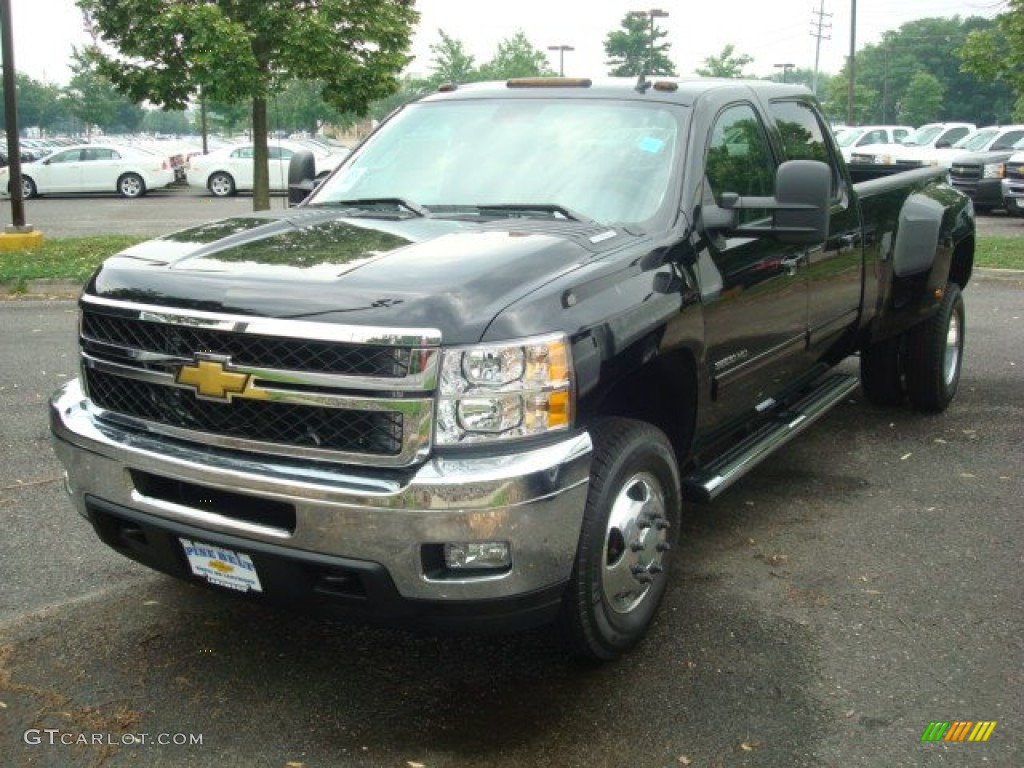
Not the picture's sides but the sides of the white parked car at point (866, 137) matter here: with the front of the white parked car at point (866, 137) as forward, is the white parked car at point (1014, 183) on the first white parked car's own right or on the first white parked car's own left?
on the first white parked car's own left

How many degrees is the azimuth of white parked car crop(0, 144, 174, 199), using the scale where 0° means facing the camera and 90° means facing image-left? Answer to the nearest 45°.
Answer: approximately 90°

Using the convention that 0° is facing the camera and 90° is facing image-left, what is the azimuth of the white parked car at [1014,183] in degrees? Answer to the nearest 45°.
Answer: approximately 45°

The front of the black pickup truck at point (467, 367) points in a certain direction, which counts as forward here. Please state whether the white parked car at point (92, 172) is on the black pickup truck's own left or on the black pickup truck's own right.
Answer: on the black pickup truck's own right

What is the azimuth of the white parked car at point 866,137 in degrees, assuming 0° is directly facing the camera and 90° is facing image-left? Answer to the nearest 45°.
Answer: approximately 45°

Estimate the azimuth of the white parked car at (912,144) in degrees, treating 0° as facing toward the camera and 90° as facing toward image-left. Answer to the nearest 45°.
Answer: approximately 45°

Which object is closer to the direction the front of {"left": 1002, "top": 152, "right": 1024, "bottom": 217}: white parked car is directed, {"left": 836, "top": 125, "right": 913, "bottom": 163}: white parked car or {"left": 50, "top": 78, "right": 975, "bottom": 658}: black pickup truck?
the black pickup truck
